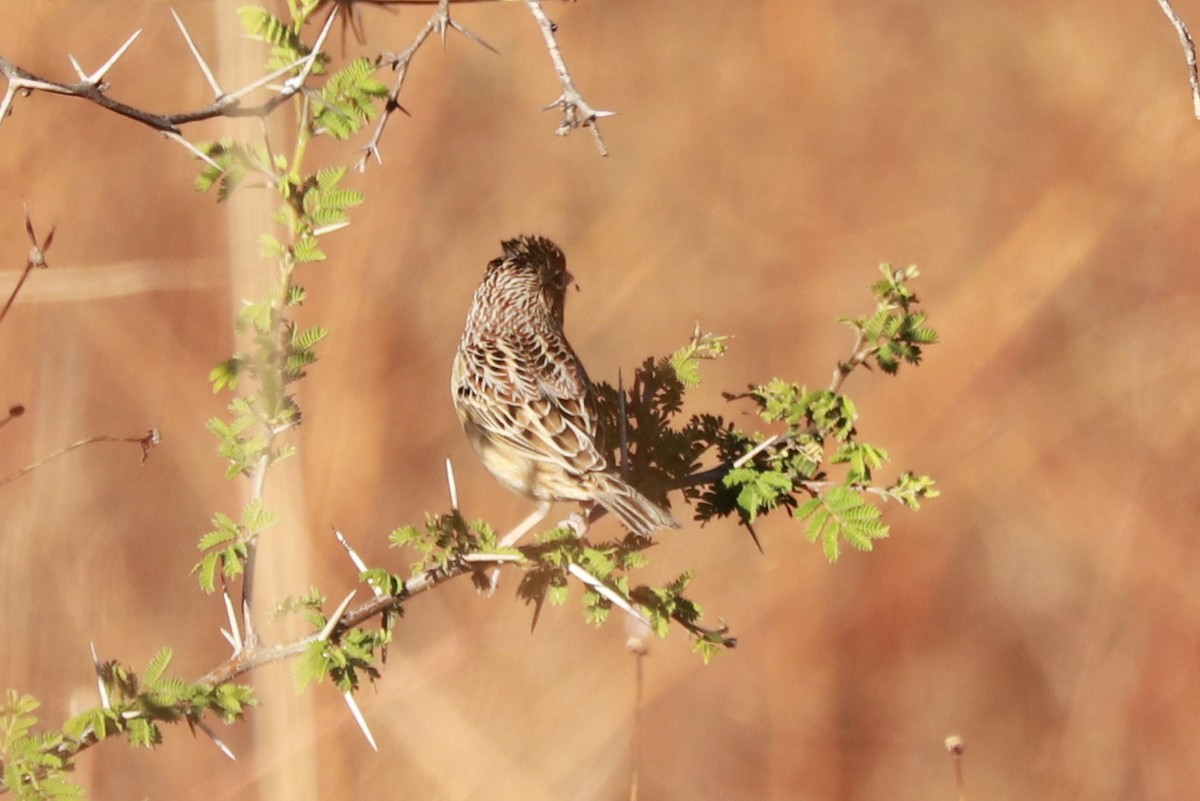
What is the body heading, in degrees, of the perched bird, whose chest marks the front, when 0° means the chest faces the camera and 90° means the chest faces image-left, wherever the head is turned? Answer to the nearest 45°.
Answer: approximately 135°

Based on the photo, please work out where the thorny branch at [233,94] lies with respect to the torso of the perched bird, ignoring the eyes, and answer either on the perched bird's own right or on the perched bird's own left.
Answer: on the perched bird's own left
